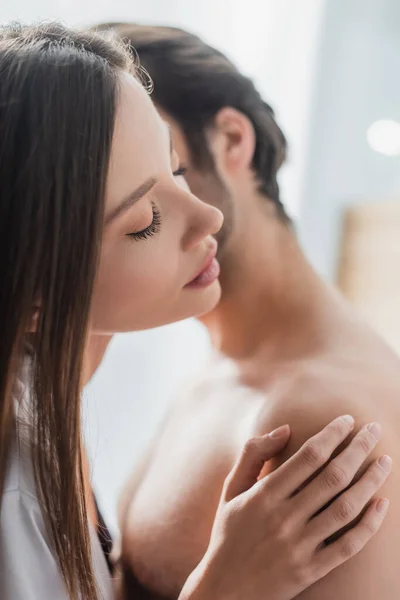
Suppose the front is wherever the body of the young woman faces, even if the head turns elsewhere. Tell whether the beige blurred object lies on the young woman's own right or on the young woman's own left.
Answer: on the young woman's own left

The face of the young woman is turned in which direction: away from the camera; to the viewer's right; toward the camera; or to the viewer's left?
to the viewer's right

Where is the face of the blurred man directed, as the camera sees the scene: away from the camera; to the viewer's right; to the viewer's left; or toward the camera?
to the viewer's left

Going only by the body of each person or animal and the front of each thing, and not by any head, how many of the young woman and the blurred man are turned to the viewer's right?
1

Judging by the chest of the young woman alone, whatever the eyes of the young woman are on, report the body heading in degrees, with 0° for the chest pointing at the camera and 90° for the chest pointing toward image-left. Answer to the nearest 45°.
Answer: approximately 270°
